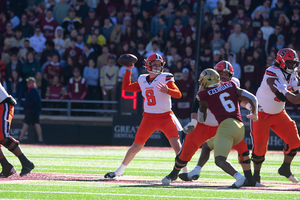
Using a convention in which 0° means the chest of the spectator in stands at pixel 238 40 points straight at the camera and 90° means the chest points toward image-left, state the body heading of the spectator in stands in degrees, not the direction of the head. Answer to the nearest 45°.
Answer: approximately 0°

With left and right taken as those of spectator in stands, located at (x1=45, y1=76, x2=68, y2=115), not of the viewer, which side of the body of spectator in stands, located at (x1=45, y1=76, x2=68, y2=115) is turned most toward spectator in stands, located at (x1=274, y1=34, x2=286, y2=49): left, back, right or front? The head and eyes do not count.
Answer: left

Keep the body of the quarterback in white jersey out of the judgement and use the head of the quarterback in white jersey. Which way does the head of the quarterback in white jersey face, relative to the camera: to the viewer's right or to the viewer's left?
to the viewer's right

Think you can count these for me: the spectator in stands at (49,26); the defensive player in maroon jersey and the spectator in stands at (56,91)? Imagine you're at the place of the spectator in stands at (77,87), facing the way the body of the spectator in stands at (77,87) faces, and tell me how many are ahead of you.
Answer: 1

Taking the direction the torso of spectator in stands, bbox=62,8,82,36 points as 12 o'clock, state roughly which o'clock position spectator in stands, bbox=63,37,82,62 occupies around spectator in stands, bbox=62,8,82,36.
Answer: spectator in stands, bbox=63,37,82,62 is roughly at 12 o'clock from spectator in stands, bbox=62,8,82,36.

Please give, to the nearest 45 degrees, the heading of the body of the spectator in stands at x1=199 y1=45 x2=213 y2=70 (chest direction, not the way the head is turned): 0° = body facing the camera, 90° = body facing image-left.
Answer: approximately 0°

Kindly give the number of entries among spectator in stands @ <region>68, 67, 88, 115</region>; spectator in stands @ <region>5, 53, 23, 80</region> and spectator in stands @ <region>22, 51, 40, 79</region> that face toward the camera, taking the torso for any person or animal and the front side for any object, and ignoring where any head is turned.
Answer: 3

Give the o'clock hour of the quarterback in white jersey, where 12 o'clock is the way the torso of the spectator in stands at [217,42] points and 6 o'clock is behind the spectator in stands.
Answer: The quarterback in white jersey is roughly at 12 o'clock from the spectator in stands.
